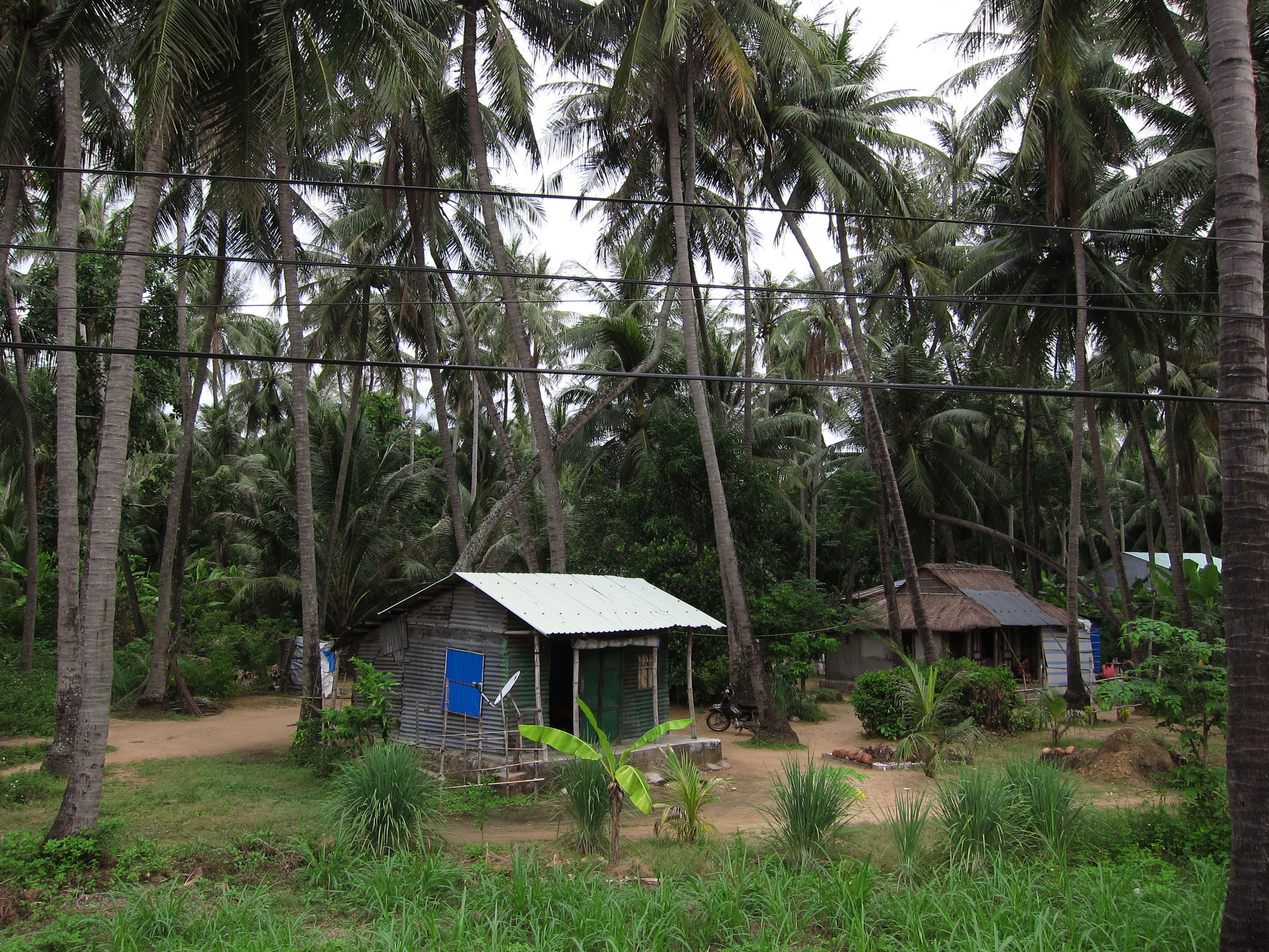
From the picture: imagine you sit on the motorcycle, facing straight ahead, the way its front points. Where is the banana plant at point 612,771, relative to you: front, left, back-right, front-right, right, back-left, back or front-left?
left

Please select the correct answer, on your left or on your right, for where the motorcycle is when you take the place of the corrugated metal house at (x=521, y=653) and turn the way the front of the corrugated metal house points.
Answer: on your left

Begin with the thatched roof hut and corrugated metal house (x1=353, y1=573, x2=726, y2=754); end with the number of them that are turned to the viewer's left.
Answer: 0

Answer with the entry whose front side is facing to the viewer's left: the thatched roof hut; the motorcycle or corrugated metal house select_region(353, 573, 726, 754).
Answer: the motorcycle

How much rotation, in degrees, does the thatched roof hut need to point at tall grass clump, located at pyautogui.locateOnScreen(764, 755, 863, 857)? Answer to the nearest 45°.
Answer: approximately 45° to its right

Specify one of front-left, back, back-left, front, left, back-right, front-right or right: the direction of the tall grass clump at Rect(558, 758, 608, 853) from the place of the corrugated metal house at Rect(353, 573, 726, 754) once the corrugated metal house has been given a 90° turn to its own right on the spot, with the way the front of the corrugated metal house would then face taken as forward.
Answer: front-left

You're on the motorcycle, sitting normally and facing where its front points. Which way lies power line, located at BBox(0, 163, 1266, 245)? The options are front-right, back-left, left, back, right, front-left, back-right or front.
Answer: left

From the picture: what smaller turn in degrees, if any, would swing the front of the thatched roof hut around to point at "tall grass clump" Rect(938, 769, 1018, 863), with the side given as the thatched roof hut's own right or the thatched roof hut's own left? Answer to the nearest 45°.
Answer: approximately 45° to the thatched roof hut's own right

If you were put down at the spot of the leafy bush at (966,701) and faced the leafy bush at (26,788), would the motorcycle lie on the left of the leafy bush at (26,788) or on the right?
right

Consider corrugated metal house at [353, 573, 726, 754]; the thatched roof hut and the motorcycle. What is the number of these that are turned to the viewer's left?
1

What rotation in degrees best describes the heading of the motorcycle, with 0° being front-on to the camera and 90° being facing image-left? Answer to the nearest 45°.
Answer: approximately 90°

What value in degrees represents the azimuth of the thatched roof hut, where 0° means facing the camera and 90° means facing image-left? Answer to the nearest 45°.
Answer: approximately 315°

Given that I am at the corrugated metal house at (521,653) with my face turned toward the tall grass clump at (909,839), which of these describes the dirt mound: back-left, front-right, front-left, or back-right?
front-left

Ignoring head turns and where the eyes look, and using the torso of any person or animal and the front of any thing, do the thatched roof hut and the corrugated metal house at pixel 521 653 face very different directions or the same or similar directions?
same or similar directions

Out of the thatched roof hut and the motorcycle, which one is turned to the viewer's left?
the motorcycle

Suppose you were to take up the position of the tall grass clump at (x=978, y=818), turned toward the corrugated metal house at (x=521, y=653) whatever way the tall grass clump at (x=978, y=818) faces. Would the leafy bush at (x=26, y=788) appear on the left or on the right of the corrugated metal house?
left
